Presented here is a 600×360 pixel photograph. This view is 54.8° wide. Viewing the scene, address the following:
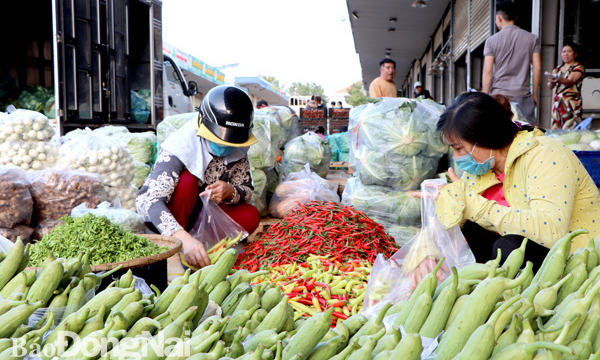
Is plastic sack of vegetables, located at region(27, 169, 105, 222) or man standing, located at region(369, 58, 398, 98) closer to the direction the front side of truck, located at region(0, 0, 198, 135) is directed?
the man standing

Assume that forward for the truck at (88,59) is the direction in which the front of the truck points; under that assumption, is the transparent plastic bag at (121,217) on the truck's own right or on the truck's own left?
on the truck's own right

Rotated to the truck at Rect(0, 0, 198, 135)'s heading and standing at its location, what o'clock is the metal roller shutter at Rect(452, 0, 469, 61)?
The metal roller shutter is roughly at 1 o'clock from the truck.

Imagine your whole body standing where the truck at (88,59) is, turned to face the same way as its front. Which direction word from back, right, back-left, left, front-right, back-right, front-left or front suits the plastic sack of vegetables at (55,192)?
back-right

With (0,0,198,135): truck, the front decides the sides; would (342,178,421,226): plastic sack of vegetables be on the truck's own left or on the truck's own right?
on the truck's own right

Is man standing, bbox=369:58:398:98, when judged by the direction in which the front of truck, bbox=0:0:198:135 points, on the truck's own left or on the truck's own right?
on the truck's own right

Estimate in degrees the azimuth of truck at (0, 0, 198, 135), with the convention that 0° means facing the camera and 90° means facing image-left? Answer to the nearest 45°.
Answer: approximately 225°

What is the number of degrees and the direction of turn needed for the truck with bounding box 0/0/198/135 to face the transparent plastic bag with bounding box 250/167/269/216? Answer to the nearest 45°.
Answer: approximately 90° to its right

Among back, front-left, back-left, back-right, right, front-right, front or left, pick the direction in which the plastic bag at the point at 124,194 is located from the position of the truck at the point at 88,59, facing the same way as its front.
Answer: back-right

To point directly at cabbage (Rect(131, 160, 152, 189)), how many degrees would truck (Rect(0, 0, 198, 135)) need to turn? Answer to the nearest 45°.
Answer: approximately 135° to its right

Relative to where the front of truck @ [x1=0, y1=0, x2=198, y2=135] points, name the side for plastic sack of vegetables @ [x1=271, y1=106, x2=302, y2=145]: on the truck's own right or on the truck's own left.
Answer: on the truck's own right
